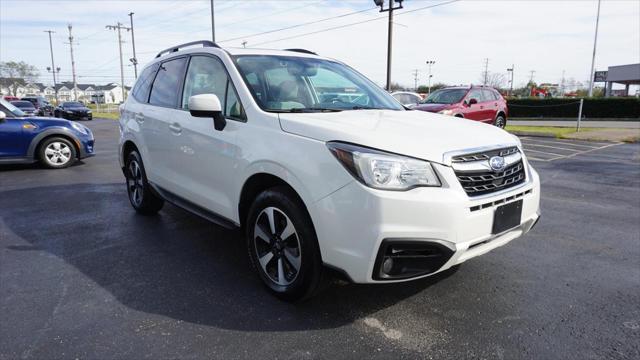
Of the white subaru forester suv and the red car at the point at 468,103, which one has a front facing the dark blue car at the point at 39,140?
the red car

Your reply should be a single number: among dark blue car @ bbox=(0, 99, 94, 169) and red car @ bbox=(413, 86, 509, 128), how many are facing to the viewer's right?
1

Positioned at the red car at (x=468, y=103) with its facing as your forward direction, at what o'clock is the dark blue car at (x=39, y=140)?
The dark blue car is roughly at 12 o'clock from the red car.

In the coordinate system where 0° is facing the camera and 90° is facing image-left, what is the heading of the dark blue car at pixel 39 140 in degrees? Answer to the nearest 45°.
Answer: approximately 270°

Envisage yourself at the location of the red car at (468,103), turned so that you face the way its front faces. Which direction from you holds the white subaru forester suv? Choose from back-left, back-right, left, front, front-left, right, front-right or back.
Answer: front-left

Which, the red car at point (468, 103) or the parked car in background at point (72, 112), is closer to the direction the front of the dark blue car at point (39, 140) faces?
the red car

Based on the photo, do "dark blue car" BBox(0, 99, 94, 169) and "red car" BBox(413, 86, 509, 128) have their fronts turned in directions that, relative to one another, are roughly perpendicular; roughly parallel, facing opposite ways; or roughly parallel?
roughly parallel, facing opposite ways

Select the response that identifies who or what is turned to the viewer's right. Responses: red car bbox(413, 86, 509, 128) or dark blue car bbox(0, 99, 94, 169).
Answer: the dark blue car

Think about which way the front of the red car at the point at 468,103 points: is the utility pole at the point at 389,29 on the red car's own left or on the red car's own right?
on the red car's own right

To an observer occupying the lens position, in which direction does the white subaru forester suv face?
facing the viewer and to the right of the viewer

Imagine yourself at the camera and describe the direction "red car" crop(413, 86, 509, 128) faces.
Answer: facing the viewer and to the left of the viewer

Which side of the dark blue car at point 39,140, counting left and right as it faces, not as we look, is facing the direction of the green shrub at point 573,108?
front

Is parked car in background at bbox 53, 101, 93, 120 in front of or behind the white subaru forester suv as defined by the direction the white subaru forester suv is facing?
behind

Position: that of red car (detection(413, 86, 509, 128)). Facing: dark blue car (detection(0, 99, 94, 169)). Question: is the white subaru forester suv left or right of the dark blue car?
left
